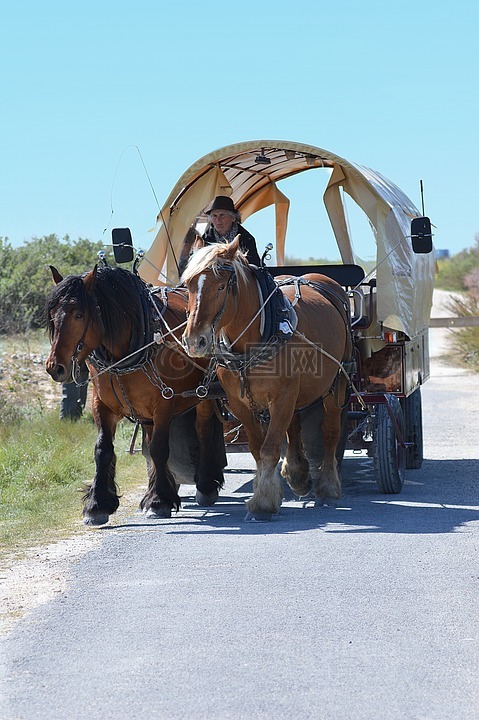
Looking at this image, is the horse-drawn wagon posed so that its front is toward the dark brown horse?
yes

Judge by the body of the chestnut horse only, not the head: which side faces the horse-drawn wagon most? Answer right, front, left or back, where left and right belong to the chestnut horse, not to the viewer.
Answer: back

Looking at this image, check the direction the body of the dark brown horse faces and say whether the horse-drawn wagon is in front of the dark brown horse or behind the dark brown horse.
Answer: behind

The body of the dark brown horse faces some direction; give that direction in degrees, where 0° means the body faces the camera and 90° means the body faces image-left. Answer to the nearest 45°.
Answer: approximately 45°
